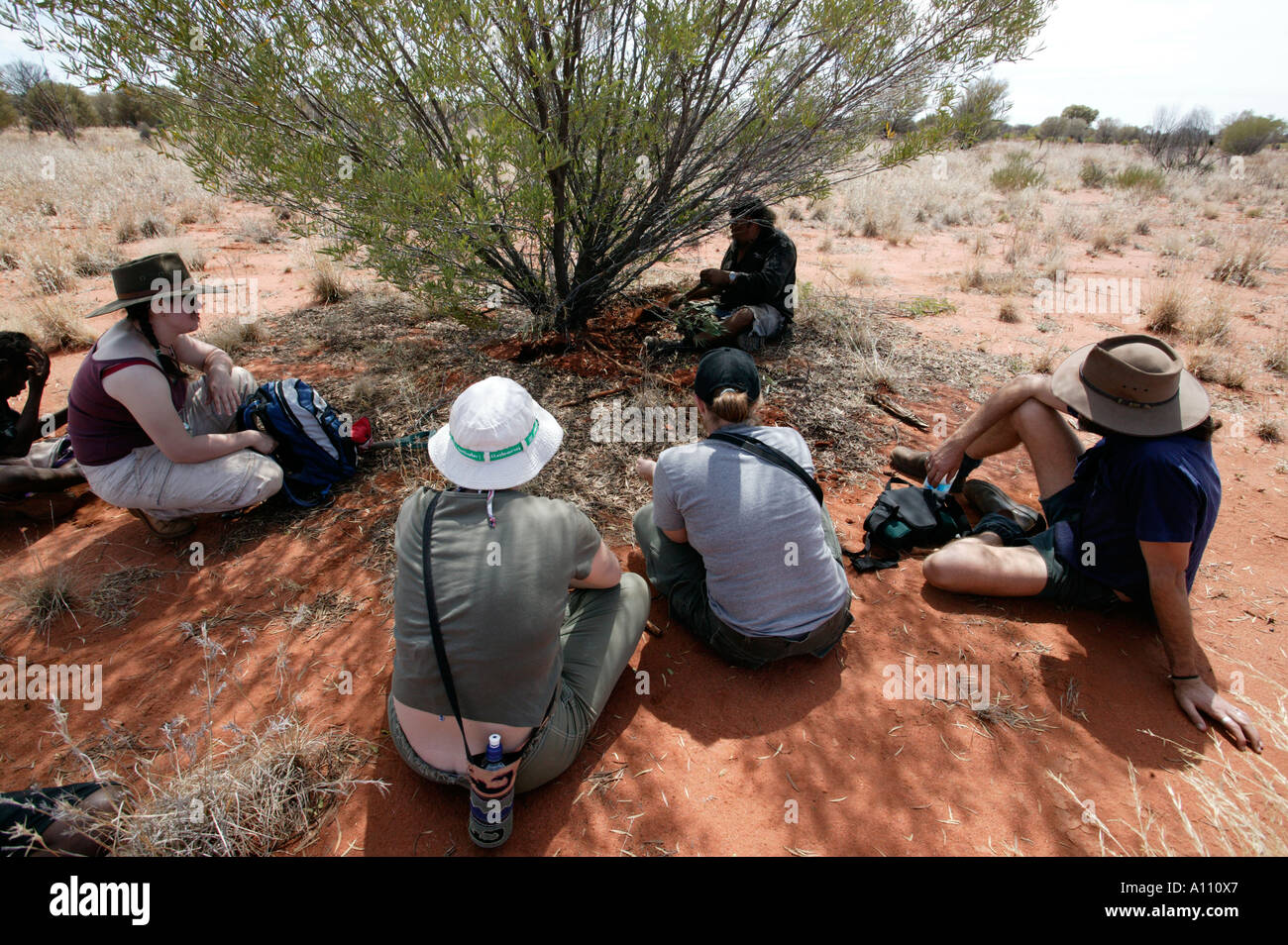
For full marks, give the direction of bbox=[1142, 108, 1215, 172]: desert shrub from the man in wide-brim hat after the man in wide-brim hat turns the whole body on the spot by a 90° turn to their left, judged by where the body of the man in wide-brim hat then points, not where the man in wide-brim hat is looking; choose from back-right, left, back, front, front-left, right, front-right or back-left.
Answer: back

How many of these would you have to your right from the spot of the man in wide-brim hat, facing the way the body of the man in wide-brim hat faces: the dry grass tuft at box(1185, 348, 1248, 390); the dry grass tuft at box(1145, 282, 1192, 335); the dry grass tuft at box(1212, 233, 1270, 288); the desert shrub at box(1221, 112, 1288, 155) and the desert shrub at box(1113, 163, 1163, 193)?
5

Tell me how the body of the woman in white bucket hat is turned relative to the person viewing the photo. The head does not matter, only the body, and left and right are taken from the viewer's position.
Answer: facing away from the viewer

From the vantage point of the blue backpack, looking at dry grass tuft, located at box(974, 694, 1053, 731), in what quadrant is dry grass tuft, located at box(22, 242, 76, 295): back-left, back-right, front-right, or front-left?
back-left

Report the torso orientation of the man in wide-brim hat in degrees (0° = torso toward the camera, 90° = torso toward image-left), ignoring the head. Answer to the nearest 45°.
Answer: approximately 90°

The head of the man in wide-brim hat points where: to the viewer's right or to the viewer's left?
to the viewer's left
